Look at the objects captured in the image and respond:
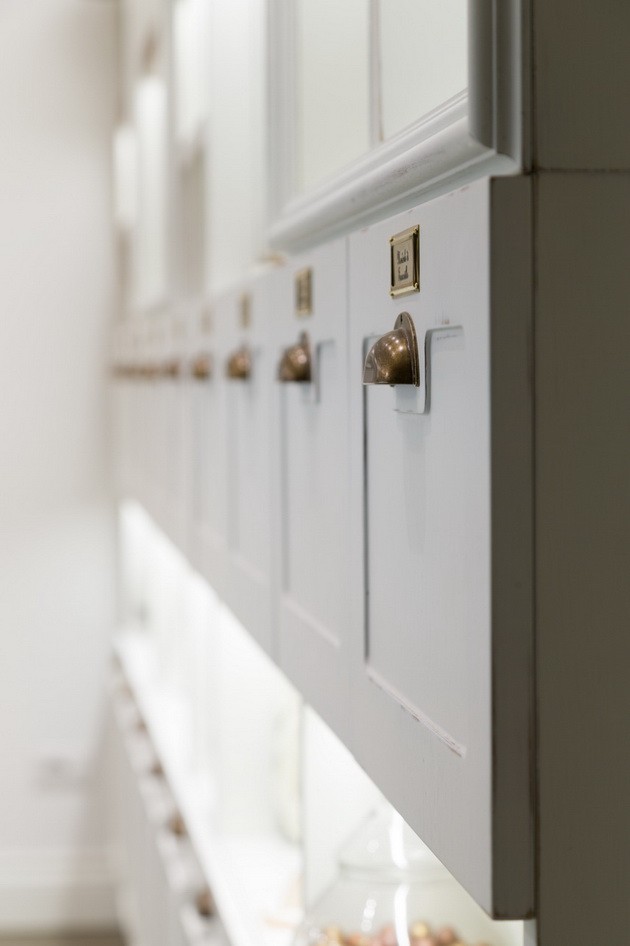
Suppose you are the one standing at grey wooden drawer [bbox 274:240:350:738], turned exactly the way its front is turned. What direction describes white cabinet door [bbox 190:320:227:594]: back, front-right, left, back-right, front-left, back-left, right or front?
right

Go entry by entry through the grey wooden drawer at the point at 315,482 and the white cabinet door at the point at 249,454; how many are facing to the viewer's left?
2

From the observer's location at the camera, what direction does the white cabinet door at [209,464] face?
facing to the left of the viewer

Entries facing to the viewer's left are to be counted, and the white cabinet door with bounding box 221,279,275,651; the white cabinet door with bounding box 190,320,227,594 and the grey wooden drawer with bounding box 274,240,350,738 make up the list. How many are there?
3

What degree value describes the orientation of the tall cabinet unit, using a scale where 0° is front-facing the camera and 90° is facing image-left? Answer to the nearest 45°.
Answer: approximately 90°

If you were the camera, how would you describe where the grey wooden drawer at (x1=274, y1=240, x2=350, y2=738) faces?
facing to the left of the viewer

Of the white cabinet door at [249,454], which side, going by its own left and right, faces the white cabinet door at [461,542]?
left

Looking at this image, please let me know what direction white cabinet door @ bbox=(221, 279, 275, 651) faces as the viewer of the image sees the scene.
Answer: facing to the left of the viewer

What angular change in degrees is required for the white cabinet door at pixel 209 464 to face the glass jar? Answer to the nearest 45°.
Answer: approximately 90° to its left
